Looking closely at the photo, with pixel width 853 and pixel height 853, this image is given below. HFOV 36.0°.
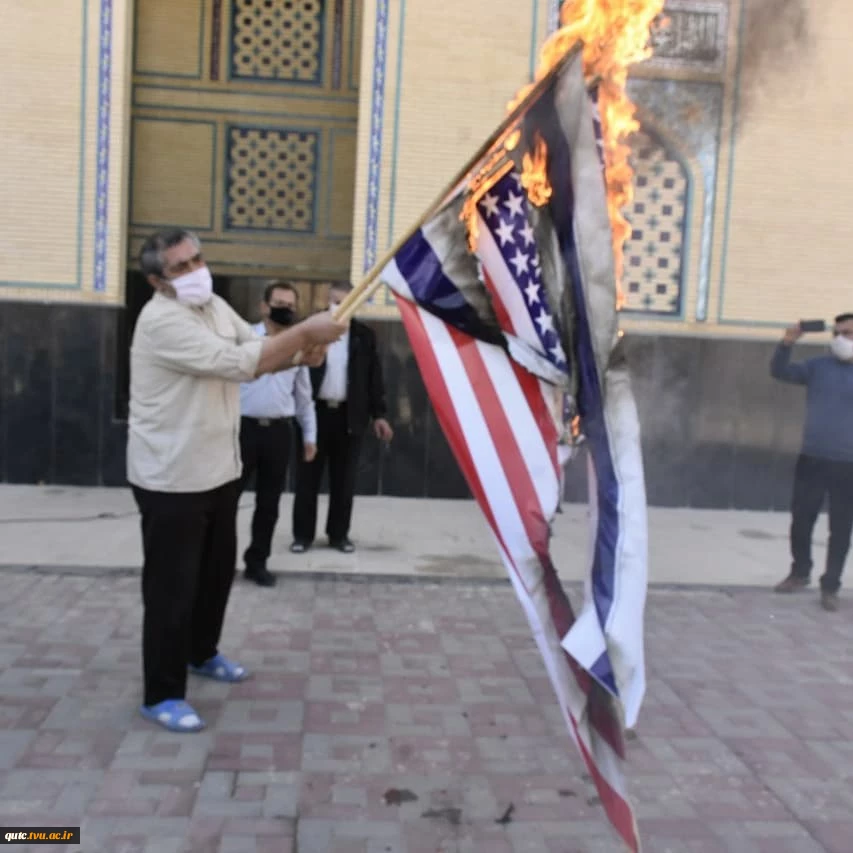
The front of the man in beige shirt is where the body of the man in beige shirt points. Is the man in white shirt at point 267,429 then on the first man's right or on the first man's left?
on the first man's left

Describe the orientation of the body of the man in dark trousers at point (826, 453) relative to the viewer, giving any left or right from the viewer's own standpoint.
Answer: facing the viewer and to the left of the viewer

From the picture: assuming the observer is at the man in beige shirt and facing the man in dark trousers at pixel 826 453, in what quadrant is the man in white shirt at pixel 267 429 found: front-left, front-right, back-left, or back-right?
front-left

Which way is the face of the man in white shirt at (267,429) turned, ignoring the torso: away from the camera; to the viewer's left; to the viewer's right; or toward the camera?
toward the camera

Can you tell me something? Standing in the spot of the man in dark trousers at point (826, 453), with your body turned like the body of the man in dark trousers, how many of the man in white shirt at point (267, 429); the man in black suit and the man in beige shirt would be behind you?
0

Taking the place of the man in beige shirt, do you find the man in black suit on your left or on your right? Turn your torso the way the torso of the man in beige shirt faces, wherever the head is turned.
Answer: on your left

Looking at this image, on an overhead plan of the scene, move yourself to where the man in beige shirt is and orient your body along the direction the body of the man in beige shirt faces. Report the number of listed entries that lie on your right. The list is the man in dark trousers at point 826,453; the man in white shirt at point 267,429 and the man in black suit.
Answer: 0

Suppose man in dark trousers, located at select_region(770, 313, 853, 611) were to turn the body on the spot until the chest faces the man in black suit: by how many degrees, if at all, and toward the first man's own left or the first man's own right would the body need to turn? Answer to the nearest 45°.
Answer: approximately 45° to the first man's own right

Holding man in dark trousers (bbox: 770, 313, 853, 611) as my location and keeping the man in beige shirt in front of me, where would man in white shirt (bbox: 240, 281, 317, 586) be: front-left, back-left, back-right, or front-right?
front-right

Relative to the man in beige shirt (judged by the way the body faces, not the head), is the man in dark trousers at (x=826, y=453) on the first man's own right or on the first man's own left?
on the first man's own left

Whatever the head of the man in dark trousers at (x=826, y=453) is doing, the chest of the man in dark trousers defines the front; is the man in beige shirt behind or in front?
in front

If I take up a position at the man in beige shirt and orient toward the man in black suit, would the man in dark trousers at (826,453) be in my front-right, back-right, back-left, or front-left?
front-right

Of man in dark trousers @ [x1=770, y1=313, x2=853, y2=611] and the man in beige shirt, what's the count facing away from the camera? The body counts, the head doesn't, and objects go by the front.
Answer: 0

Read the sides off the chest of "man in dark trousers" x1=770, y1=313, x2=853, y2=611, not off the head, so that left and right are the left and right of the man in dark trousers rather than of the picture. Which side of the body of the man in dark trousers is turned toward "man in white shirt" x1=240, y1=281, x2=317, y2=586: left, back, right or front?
right

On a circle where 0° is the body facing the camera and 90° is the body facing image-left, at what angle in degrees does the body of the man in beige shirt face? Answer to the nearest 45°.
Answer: approximately 315°
